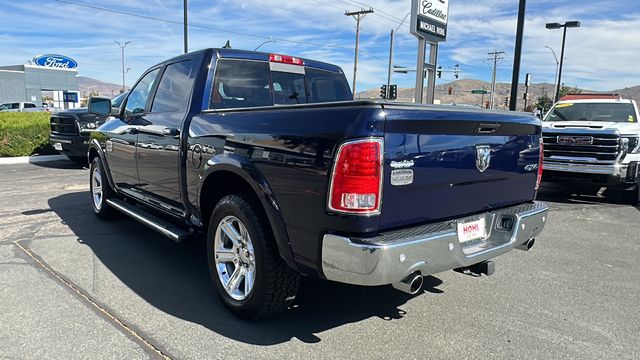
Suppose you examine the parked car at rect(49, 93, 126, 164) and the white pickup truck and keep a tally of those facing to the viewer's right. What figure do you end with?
0

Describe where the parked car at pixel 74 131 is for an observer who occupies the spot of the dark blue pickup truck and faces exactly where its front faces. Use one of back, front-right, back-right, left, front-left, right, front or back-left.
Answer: front

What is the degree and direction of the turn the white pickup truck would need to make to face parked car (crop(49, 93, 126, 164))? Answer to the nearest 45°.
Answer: approximately 45° to its right

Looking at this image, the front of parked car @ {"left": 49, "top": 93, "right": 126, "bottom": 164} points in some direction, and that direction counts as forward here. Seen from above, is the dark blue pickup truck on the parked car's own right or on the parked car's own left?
on the parked car's own left

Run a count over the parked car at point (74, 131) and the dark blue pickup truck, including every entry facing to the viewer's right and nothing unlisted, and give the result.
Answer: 0

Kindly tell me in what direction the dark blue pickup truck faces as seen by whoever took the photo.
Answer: facing away from the viewer and to the left of the viewer

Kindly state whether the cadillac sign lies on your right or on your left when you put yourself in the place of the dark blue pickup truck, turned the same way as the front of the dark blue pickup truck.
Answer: on your right

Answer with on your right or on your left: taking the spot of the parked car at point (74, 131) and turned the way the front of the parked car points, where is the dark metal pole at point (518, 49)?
on your left

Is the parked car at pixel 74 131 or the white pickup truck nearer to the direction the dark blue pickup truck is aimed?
the parked car

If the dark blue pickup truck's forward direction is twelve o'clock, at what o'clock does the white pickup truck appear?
The white pickup truck is roughly at 3 o'clock from the dark blue pickup truck.

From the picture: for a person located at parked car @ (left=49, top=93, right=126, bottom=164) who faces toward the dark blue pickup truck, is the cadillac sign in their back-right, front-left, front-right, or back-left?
back-left

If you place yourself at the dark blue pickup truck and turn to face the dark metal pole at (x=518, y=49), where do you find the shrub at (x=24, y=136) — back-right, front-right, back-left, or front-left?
front-left

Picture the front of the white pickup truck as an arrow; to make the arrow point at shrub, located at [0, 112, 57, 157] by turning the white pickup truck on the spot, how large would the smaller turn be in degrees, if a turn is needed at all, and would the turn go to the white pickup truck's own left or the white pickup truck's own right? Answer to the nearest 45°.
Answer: approximately 45° to the white pickup truck's own right

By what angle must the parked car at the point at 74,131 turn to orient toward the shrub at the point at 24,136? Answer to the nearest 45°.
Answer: approximately 90° to its right
